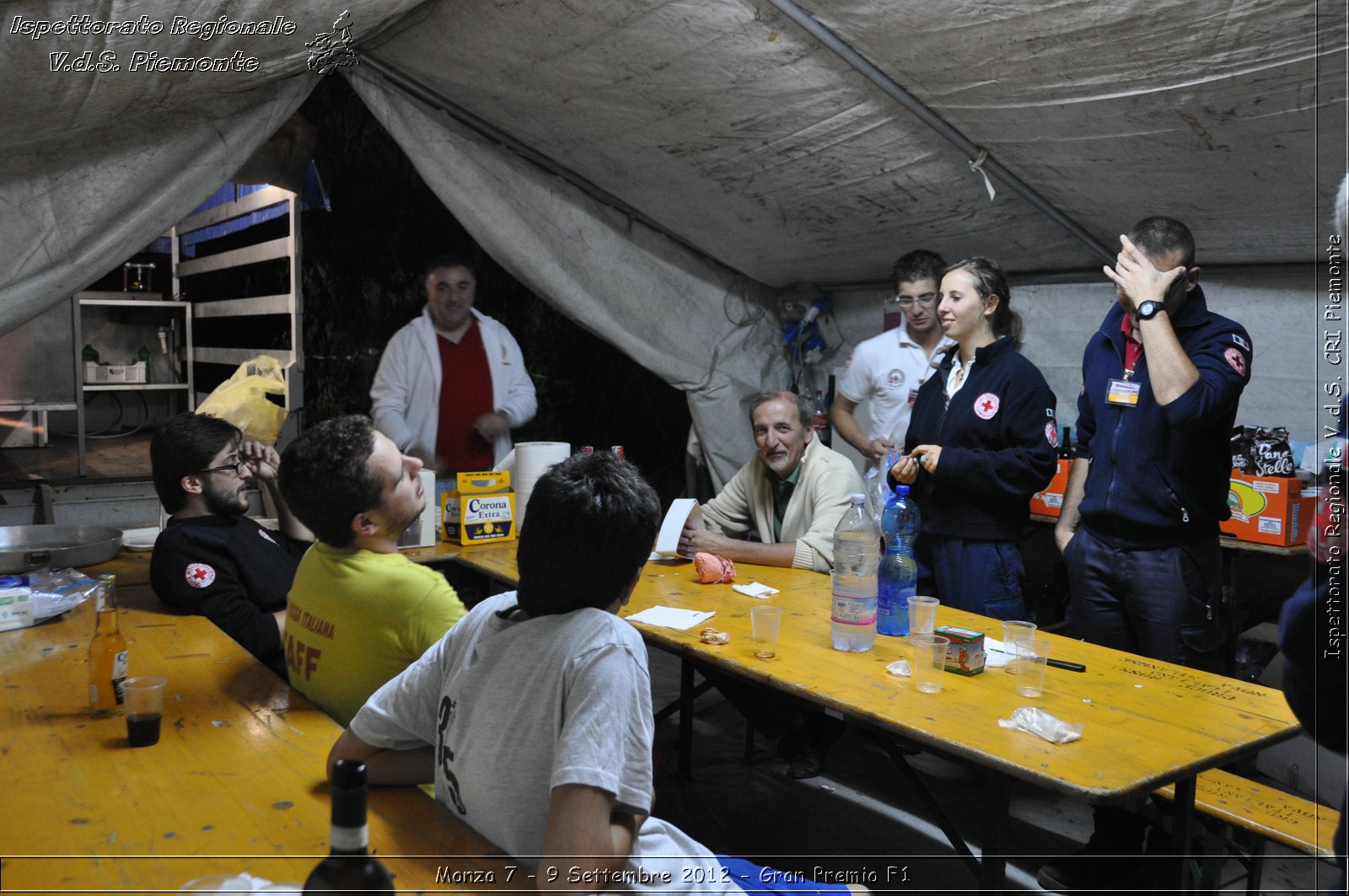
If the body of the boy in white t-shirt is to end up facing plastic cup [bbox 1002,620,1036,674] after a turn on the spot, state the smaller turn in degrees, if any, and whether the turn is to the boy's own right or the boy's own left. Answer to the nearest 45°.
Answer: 0° — they already face it

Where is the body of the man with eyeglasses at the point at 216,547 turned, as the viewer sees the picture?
to the viewer's right

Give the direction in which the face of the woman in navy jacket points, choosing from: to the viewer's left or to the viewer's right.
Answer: to the viewer's left

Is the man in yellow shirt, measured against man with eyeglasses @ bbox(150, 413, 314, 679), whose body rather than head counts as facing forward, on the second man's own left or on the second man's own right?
on the second man's own right

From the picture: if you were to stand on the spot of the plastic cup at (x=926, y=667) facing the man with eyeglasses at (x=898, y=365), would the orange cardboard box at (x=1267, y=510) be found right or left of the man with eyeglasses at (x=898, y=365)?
right

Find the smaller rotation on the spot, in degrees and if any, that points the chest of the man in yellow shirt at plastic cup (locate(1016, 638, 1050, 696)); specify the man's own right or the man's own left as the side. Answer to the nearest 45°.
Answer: approximately 45° to the man's own right

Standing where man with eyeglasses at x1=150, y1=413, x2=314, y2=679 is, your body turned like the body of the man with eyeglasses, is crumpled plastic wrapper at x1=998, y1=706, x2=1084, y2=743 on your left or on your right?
on your right

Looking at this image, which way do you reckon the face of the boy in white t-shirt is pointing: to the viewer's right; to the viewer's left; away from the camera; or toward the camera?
away from the camera

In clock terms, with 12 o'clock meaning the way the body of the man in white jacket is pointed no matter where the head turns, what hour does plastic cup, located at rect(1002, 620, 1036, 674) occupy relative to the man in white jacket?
The plastic cup is roughly at 11 o'clock from the man in white jacket.

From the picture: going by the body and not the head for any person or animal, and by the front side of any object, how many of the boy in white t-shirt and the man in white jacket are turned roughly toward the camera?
1

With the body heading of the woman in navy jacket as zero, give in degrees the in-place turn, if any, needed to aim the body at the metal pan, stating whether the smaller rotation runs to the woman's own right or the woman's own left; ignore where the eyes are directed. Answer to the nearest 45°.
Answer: approximately 45° to the woman's own right

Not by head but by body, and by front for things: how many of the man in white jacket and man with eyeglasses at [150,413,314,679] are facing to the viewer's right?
1
